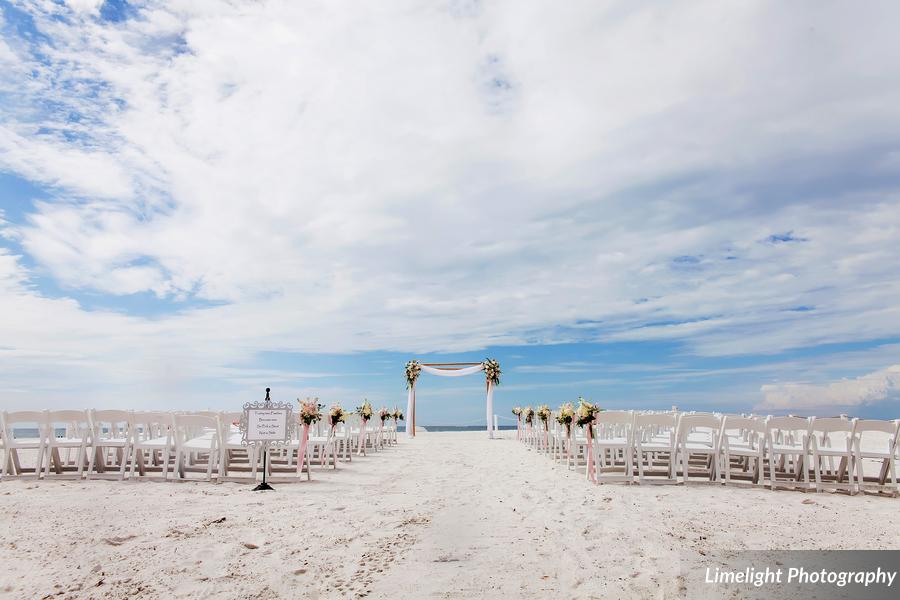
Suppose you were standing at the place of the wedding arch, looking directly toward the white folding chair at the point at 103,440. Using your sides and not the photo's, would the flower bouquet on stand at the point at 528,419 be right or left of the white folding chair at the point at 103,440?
left

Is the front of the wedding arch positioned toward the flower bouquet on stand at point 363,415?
yes

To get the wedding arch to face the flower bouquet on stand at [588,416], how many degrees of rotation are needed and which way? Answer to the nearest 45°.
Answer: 0° — it already faces it

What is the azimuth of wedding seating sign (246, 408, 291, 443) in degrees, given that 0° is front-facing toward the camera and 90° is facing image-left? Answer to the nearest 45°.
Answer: approximately 0°

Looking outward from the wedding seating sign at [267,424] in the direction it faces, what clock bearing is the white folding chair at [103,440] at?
The white folding chair is roughly at 4 o'clock from the wedding seating sign.

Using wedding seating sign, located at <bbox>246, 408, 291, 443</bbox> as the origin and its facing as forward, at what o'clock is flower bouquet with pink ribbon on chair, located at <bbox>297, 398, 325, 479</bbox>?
The flower bouquet with pink ribbon on chair is roughly at 7 o'clock from the wedding seating sign.

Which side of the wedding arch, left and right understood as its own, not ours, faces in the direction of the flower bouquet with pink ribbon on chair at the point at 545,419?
front

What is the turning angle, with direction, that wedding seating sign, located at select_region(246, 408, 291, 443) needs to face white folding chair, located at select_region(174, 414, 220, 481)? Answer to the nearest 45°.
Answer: approximately 135° to its right

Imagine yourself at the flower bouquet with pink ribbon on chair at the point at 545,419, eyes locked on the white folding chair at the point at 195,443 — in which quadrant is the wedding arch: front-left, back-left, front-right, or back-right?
back-right

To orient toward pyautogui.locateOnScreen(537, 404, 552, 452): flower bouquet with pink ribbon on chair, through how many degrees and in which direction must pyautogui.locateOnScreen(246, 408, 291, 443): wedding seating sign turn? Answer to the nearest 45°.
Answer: approximately 135° to its left

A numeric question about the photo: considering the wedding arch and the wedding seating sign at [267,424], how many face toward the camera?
2

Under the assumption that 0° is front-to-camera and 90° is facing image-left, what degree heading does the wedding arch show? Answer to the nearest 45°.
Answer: approximately 0°

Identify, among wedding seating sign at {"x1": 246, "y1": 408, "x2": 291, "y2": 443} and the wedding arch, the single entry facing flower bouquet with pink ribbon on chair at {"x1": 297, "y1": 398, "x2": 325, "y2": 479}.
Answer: the wedding arch
